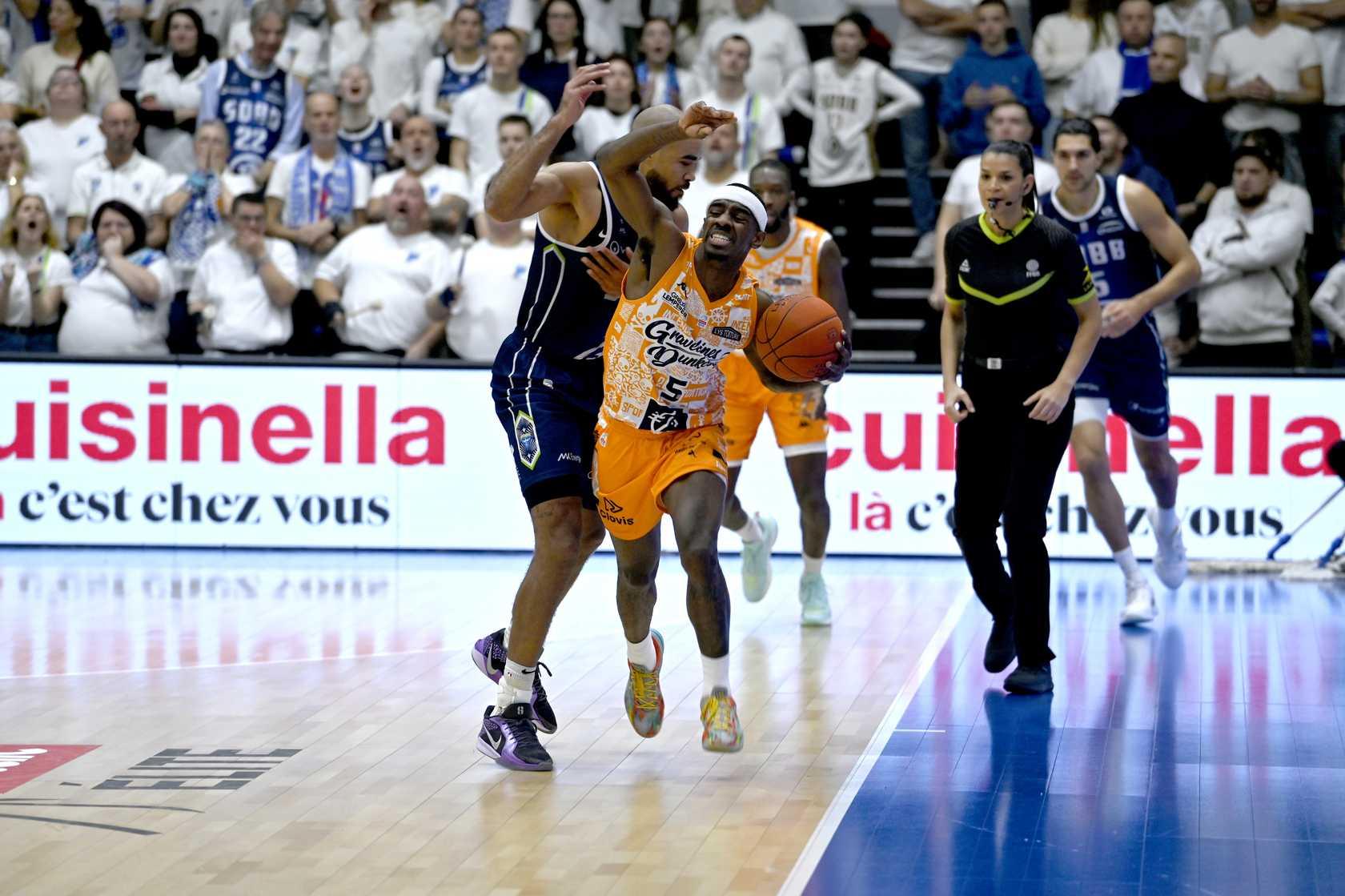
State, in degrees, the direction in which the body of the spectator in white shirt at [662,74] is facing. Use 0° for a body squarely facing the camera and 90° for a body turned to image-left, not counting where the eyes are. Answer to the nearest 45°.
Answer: approximately 0°

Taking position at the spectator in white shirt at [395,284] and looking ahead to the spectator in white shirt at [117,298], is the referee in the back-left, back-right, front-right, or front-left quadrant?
back-left

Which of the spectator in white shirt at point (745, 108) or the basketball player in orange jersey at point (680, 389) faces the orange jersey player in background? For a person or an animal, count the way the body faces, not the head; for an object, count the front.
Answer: the spectator in white shirt

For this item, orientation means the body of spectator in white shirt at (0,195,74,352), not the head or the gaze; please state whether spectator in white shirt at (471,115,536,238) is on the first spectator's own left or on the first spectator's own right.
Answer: on the first spectator's own left

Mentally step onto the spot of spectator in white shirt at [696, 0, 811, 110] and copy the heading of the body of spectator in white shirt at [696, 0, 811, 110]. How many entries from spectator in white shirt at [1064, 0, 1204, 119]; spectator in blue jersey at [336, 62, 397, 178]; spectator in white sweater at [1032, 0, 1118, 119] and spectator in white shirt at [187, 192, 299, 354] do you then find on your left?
2

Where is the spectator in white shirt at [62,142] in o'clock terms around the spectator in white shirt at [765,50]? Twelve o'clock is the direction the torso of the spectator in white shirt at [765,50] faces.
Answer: the spectator in white shirt at [62,142] is roughly at 3 o'clock from the spectator in white shirt at [765,50].

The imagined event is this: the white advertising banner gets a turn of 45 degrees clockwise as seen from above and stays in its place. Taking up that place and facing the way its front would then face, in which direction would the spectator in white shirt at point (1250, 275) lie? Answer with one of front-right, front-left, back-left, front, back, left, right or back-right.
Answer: back-left

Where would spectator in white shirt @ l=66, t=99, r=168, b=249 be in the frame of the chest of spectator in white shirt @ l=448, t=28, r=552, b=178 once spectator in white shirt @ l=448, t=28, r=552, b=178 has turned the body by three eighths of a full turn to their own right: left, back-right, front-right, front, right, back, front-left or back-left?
front-left
